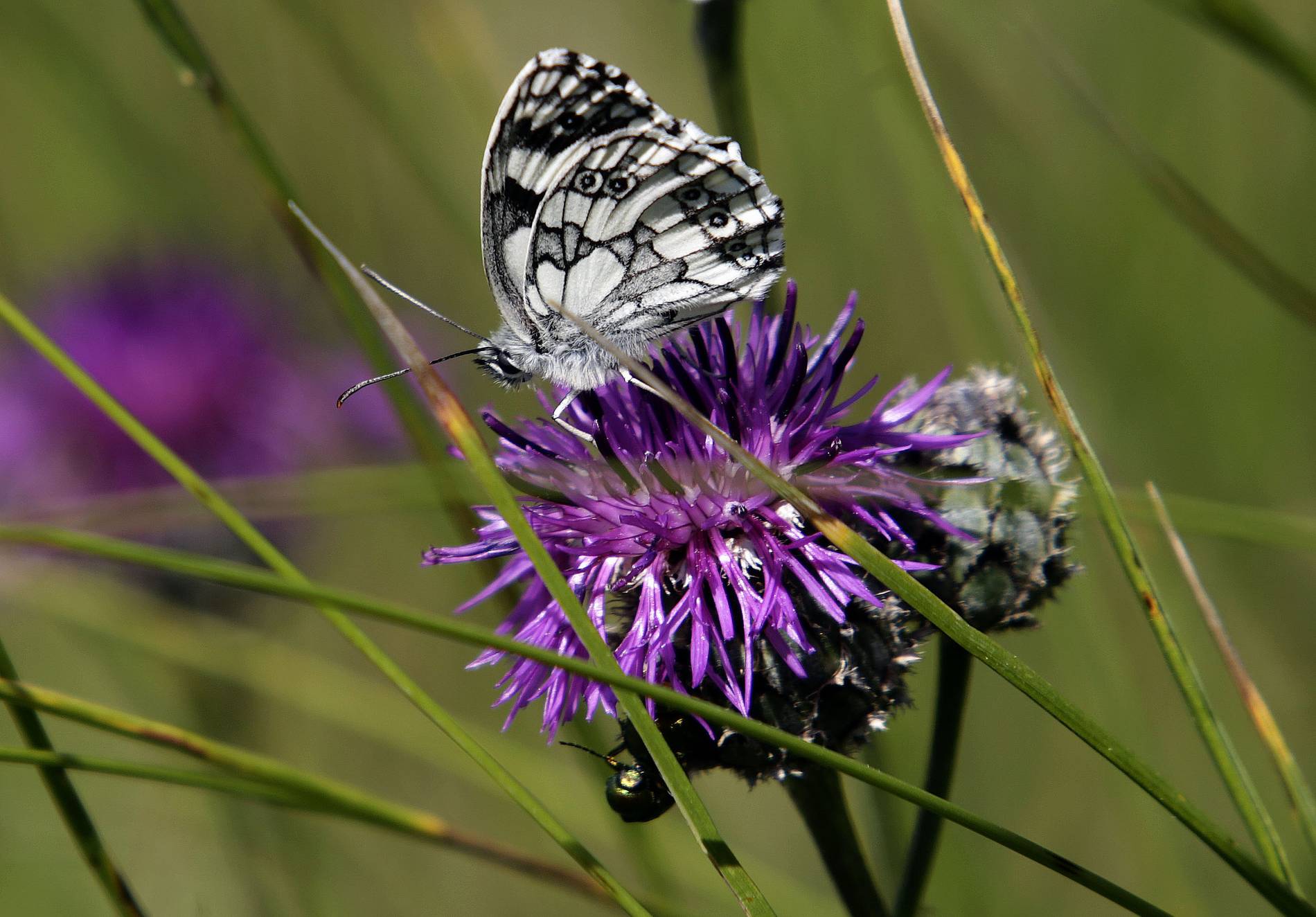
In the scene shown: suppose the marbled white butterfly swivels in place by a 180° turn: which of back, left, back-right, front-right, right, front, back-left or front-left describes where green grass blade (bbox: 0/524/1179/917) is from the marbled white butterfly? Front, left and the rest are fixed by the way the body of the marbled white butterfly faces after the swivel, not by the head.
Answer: right

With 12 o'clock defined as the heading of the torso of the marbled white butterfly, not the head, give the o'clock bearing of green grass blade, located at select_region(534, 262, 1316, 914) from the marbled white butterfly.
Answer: The green grass blade is roughly at 8 o'clock from the marbled white butterfly.

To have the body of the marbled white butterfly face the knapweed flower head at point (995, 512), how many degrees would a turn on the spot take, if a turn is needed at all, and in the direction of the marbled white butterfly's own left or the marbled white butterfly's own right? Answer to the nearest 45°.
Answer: approximately 180°

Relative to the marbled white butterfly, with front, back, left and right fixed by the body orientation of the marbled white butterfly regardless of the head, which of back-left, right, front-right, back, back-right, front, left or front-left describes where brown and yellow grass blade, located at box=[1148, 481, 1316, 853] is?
back-left

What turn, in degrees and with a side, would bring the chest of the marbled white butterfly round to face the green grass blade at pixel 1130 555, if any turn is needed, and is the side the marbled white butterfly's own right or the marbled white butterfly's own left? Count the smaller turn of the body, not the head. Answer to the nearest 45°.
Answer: approximately 135° to the marbled white butterfly's own left

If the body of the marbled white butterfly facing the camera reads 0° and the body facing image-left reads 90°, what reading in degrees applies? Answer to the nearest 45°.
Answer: approximately 90°

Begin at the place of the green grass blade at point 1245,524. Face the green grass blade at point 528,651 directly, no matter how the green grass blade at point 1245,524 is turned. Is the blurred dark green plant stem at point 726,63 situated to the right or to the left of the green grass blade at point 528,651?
right
